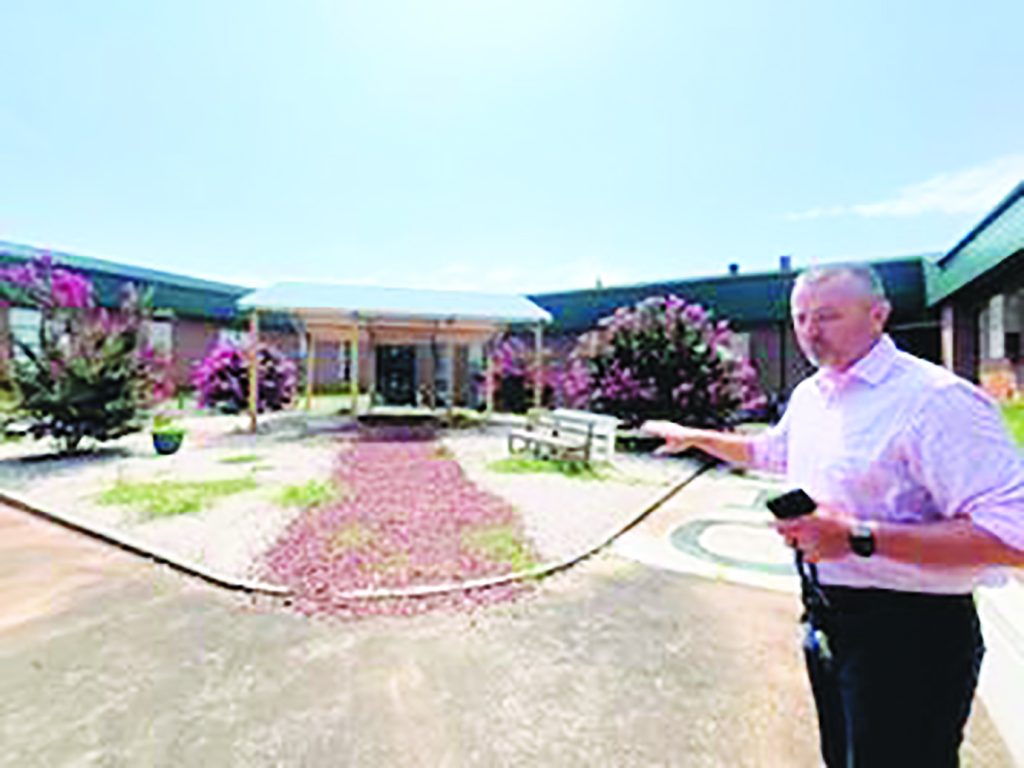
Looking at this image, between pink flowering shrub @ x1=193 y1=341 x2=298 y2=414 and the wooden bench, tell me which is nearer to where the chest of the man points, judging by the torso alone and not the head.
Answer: the pink flowering shrub

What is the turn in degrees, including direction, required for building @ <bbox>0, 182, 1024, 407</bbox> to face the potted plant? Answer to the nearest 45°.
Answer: approximately 45° to its right

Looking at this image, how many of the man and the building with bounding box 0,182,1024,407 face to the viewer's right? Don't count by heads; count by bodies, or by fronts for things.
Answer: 0

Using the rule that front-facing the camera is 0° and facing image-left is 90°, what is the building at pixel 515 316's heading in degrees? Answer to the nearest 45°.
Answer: approximately 0°

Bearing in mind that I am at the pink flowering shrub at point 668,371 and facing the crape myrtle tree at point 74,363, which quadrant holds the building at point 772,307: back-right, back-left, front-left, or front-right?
back-right

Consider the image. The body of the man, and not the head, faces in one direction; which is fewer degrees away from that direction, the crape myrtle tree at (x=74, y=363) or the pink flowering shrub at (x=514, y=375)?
the crape myrtle tree

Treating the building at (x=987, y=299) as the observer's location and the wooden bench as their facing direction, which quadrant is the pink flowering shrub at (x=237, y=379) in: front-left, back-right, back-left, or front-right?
front-right

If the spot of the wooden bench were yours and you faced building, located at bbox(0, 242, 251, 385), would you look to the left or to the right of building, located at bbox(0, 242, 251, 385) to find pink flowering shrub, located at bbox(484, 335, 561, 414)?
right

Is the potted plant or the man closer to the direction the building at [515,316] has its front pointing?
the man

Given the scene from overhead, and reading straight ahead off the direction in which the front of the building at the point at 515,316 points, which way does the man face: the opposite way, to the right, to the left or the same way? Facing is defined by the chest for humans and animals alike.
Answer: to the right

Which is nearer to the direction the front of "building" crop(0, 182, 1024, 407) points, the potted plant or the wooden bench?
the wooden bench
